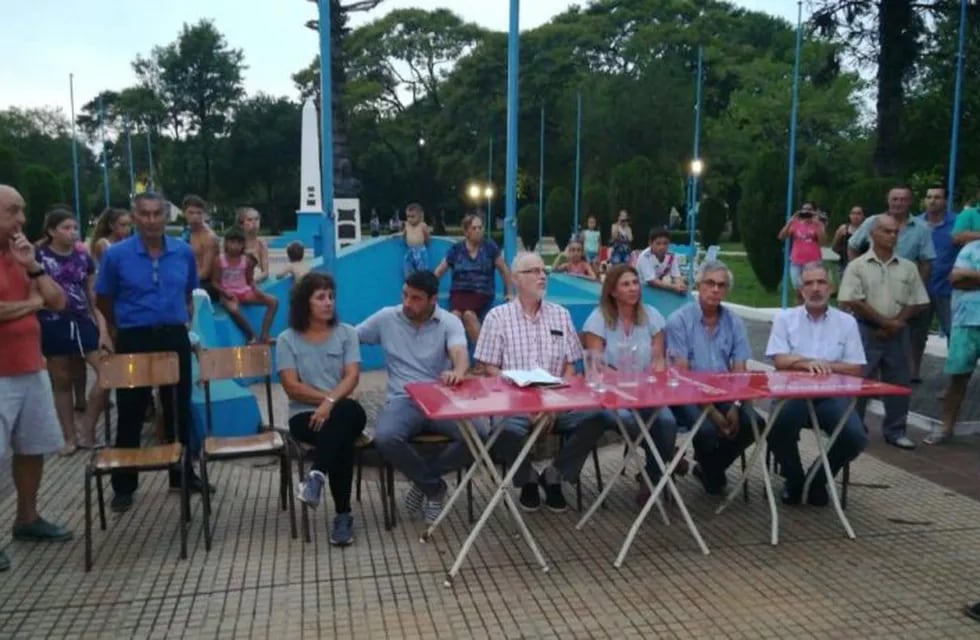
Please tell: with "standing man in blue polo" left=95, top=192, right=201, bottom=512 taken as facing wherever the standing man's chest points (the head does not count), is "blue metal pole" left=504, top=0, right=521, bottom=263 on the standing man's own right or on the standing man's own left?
on the standing man's own left

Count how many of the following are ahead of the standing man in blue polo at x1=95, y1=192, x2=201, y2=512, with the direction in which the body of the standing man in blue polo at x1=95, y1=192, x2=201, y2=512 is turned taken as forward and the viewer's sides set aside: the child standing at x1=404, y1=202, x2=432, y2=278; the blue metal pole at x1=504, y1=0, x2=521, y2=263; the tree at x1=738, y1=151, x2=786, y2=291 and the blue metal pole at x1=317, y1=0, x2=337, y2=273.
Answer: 0

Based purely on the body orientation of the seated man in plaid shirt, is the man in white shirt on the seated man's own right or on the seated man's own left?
on the seated man's own left

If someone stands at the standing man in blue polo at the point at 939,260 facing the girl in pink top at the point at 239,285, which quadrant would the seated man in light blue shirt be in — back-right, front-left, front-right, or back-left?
front-left

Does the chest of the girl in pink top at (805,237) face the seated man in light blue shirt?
yes

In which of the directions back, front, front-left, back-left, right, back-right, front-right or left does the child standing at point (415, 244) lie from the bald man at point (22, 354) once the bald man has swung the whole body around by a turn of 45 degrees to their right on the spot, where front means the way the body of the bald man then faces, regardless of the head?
left

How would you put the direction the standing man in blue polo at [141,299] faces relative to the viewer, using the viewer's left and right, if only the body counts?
facing the viewer

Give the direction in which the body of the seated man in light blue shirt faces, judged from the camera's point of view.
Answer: toward the camera

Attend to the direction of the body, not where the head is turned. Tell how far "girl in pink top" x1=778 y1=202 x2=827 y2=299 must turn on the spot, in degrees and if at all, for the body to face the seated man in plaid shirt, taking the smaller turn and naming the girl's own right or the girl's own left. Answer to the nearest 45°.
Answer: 0° — they already face them

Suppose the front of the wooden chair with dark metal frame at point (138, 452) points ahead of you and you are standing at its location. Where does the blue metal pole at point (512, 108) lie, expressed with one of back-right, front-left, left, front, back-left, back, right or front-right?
back-left

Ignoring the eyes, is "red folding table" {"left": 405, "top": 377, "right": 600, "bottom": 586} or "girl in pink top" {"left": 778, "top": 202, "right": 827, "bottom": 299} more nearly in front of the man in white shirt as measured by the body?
the red folding table

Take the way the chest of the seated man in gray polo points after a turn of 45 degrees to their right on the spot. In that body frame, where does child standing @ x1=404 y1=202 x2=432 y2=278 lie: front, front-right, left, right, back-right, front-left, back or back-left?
back-right

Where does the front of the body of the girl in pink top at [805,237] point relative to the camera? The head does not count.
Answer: toward the camera

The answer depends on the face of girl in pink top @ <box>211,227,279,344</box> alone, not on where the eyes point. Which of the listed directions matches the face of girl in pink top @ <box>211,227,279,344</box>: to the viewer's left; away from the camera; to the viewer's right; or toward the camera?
toward the camera

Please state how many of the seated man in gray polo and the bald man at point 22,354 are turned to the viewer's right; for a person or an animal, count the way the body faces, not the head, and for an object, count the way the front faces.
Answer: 1

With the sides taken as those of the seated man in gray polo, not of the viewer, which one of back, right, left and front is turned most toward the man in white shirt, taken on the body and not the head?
left

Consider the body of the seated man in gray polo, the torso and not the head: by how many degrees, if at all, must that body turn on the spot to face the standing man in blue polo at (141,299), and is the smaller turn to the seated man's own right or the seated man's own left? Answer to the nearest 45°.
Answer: approximately 90° to the seated man's own right

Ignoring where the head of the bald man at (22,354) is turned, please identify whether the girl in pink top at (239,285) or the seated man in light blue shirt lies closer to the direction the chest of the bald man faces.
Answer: the seated man in light blue shirt

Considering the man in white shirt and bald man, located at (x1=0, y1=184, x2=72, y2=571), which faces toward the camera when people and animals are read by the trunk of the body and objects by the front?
the man in white shirt

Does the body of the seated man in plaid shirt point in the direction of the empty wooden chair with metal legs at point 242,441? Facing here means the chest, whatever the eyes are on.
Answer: no

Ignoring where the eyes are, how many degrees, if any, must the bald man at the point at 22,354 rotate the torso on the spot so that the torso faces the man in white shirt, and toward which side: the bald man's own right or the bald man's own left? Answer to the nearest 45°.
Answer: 0° — they already face them

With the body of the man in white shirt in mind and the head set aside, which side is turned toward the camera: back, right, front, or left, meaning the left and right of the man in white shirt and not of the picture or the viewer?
front
